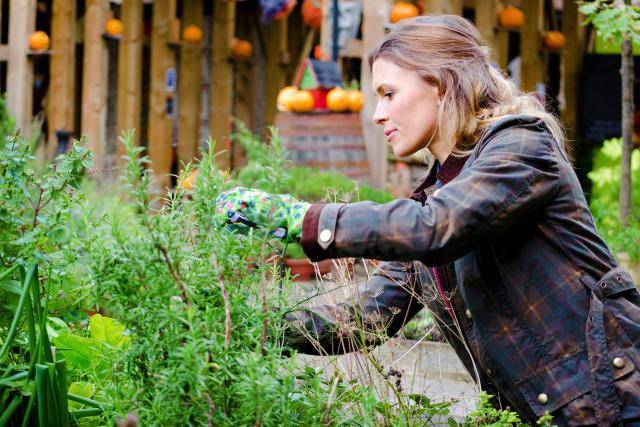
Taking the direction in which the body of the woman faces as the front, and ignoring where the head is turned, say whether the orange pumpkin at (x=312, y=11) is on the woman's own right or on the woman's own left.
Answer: on the woman's own right

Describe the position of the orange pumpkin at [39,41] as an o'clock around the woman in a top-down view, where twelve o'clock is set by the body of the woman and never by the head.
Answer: The orange pumpkin is roughly at 2 o'clock from the woman.

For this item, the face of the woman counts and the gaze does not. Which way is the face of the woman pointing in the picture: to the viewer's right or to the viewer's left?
to the viewer's left

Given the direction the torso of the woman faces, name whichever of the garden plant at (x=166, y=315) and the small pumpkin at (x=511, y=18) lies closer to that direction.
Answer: the garden plant

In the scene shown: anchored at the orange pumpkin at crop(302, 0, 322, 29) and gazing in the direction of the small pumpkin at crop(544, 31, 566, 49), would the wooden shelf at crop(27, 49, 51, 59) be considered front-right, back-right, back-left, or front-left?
back-right

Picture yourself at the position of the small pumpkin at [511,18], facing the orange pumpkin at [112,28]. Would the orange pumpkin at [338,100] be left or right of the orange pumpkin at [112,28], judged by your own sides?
left

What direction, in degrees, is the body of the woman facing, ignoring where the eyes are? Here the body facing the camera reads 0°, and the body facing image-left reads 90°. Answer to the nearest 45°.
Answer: approximately 90°

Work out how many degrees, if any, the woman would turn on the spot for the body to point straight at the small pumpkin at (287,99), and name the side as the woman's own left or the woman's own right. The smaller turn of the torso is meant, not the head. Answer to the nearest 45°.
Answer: approximately 90° to the woman's own right

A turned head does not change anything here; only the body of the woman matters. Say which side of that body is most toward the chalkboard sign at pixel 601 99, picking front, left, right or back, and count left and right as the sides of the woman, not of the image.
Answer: right
